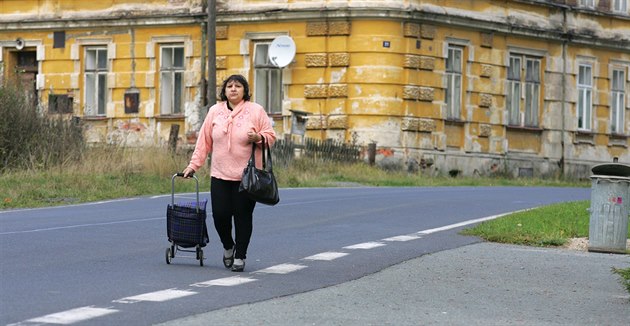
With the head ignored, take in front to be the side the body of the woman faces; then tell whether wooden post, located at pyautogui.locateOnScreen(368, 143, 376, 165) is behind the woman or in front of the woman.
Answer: behind

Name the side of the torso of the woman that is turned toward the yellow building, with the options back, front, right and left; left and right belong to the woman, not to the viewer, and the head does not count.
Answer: back

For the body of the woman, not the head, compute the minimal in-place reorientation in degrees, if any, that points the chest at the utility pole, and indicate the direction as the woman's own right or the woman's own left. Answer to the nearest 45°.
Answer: approximately 180°

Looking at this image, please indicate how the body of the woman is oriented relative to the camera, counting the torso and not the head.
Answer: toward the camera

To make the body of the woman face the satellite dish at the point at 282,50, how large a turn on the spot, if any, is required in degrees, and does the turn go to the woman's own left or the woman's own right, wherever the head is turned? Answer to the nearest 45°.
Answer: approximately 180°
